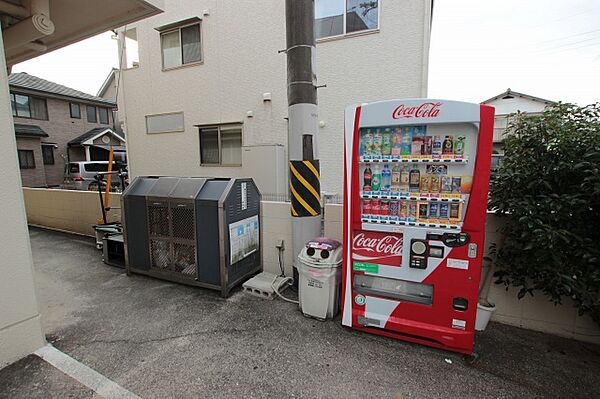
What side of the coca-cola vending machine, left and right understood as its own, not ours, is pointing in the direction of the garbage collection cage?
right

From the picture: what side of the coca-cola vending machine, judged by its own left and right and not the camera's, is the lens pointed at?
front

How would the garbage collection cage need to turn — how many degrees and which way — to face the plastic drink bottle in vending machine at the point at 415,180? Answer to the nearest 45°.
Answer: approximately 90° to its left

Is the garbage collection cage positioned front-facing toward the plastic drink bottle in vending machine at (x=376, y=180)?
no

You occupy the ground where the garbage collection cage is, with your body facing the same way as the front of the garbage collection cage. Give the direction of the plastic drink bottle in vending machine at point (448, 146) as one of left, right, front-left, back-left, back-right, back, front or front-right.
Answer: left

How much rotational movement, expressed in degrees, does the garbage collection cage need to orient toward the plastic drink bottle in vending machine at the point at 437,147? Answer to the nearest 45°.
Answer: approximately 90° to its left

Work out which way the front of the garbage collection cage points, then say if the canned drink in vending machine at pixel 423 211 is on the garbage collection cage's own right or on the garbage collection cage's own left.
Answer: on the garbage collection cage's own left

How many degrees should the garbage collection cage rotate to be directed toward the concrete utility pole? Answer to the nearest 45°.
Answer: approximately 90° to its left

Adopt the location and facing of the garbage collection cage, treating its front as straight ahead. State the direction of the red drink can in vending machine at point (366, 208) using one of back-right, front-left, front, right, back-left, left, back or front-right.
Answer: left

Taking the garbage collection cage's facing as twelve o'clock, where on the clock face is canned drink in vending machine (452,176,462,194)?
The canned drink in vending machine is roughly at 9 o'clock from the garbage collection cage.

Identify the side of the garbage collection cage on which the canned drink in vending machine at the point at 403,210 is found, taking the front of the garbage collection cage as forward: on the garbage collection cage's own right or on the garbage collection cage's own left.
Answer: on the garbage collection cage's own left

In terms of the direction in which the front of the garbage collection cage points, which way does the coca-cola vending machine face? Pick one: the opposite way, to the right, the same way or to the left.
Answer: the same way

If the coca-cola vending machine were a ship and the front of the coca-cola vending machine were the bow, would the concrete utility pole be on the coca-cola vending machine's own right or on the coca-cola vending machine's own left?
on the coca-cola vending machine's own right

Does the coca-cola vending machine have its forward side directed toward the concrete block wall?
no

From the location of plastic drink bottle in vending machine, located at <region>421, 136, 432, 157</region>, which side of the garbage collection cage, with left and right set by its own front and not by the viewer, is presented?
left
